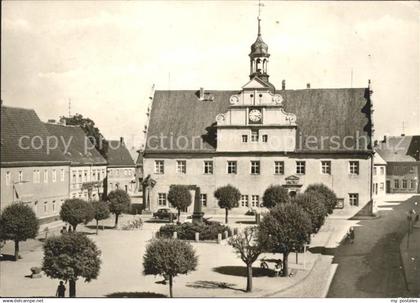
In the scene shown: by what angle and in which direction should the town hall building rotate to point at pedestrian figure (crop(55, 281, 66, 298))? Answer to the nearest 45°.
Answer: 0° — it already faces it

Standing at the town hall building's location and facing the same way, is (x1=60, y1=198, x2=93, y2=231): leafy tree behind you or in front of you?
in front

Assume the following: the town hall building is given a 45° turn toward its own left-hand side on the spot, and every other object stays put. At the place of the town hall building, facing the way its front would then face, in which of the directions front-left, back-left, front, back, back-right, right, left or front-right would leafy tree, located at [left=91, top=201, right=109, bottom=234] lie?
right

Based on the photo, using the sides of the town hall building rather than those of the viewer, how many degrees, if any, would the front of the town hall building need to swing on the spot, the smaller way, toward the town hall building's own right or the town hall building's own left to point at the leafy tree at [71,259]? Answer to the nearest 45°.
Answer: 0° — it already faces it

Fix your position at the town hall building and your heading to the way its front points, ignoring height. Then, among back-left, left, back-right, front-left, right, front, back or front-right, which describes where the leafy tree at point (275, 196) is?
front

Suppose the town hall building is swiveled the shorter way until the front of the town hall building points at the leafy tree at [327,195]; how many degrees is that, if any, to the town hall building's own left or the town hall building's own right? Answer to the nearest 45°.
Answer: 0° — it already faces it

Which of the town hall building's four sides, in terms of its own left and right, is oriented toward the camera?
front

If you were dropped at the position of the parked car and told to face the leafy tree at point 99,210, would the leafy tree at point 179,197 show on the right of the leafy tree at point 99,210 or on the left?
left

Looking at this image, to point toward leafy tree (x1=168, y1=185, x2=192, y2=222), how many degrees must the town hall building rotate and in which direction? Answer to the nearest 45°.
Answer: approximately 45° to its right

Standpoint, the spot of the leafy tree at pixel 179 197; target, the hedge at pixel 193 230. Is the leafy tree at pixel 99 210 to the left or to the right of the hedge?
right

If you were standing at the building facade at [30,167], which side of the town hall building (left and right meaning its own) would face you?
right

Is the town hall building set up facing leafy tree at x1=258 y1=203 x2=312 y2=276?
yes

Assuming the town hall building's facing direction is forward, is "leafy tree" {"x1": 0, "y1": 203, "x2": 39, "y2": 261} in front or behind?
in front

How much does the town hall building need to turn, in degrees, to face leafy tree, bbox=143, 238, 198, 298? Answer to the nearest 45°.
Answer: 0° — it already faces it
